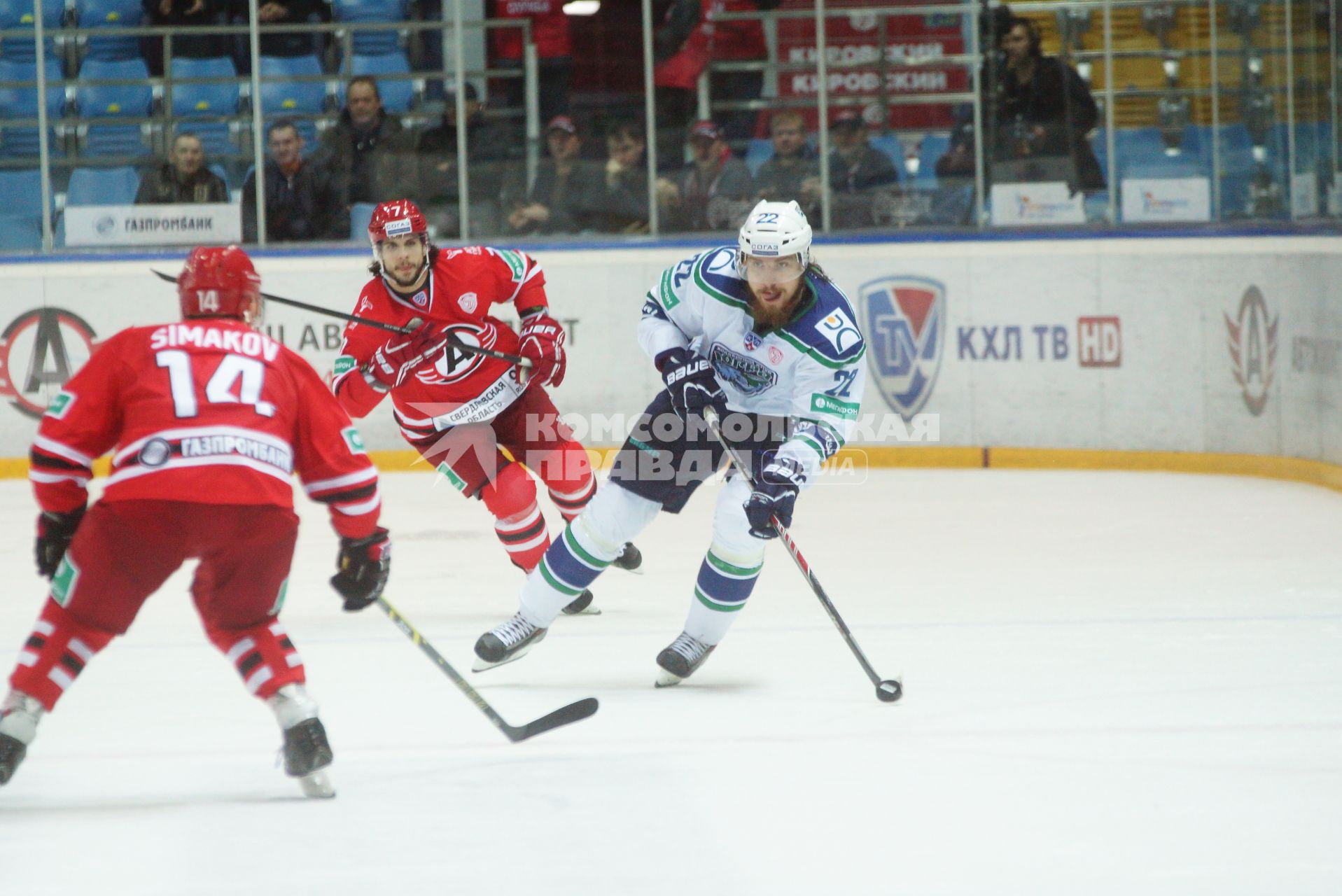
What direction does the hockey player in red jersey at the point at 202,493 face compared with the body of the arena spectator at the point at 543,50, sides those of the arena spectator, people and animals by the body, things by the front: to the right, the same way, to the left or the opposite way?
the opposite way

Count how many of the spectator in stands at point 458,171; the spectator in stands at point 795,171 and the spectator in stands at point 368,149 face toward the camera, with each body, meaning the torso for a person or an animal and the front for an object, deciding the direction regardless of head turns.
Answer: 3

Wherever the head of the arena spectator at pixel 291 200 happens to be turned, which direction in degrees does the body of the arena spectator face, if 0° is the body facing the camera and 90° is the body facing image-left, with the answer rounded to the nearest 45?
approximately 0°

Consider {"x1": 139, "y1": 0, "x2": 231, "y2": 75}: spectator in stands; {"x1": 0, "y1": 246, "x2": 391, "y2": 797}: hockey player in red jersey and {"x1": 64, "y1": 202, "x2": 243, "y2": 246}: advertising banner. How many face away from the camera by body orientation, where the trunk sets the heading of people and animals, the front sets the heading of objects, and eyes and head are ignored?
1

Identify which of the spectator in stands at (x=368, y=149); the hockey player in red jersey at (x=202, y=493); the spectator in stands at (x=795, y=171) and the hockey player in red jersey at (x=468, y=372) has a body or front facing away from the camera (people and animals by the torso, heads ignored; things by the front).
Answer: the hockey player in red jersey at (x=202, y=493)

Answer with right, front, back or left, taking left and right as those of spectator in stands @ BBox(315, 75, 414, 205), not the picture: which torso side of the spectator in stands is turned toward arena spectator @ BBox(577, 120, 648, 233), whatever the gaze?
left

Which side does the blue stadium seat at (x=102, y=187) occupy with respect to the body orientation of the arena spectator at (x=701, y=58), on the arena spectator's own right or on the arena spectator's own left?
on the arena spectator's own right

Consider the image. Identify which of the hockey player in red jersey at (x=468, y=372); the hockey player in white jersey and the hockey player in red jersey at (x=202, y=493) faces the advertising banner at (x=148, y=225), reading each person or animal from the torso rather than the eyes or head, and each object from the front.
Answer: the hockey player in red jersey at (x=202, y=493)

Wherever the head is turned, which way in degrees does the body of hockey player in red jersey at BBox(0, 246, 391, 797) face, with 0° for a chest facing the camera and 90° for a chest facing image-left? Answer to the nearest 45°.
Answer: approximately 180°

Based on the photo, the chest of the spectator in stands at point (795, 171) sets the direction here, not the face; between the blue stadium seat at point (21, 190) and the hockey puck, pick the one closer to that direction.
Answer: the hockey puck

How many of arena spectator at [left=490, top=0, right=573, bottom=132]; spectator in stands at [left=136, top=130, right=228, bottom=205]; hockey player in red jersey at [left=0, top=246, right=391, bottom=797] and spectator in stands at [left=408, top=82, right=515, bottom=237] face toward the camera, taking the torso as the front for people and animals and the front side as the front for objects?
3
